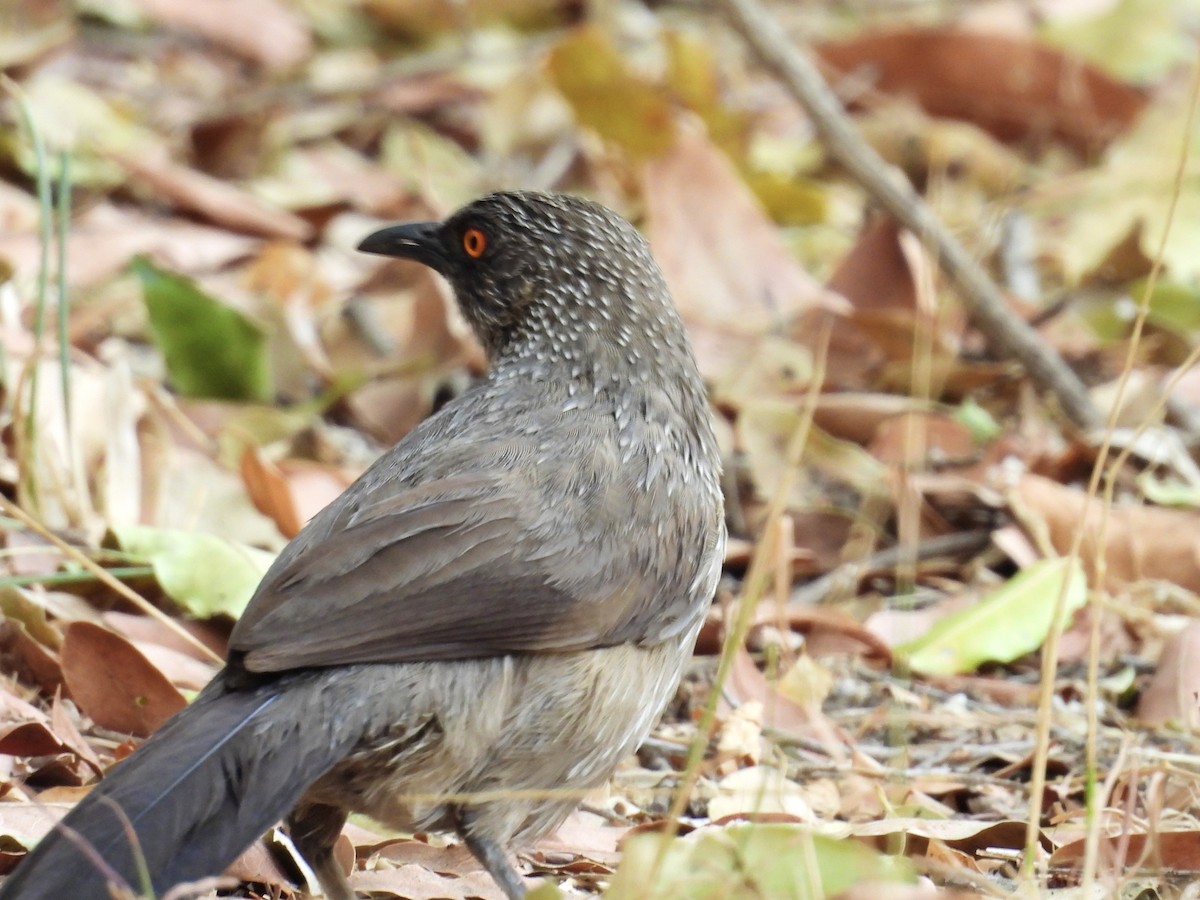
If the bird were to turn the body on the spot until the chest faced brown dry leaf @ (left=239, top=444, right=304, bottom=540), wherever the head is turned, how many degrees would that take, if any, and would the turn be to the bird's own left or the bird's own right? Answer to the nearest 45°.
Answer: approximately 45° to the bird's own left

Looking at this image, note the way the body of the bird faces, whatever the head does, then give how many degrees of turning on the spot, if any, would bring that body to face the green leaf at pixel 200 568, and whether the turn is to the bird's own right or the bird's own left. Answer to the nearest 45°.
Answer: approximately 90° to the bird's own left

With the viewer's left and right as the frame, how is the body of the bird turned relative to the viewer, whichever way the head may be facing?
facing away from the viewer and to the right of the viewer

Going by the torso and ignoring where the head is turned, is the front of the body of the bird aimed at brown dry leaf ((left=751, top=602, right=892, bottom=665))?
yes

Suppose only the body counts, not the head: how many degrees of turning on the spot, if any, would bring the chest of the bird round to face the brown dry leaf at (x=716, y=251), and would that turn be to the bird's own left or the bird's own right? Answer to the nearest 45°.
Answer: approximately 45° to the bird's own left

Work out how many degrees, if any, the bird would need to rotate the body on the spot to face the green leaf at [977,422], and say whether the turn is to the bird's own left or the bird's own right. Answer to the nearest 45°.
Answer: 0° — it already faces it

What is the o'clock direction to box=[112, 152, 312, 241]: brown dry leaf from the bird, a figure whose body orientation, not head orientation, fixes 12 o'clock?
The brown dry leaf is roughly at 10 o'clock from the bird.

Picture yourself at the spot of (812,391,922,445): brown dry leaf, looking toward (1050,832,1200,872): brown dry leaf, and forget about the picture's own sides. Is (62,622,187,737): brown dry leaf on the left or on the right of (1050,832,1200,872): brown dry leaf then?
right

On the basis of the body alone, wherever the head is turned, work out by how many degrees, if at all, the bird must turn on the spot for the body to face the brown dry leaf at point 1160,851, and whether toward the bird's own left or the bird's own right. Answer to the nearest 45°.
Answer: approximately 45° to the bird's own right
